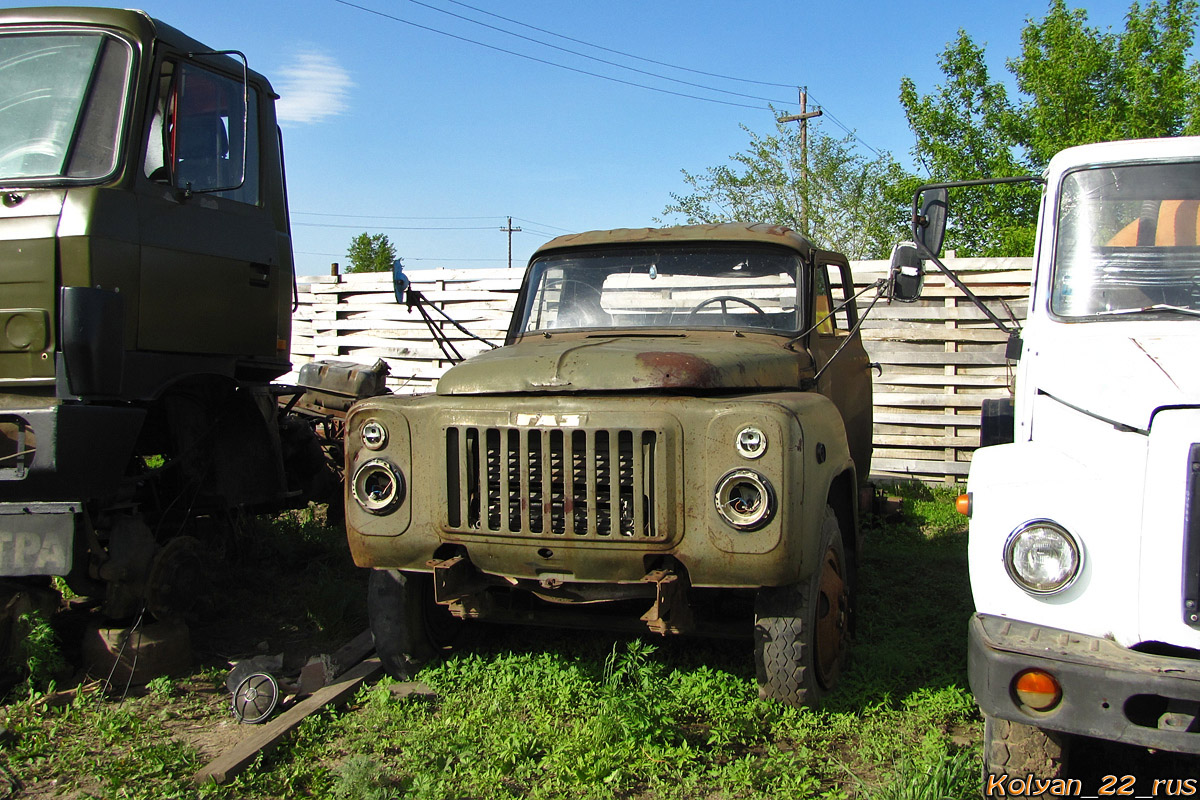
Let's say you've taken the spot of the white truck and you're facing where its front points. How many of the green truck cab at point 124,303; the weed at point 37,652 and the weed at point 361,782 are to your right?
3

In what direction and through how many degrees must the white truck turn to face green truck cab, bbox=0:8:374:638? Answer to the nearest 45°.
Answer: approximately 90° to its right

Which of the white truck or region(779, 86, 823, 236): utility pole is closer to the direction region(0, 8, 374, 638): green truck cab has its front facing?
the white truck

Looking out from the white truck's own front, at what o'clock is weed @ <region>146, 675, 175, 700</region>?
The weed is roughly at 3 o'clock from the white truck.

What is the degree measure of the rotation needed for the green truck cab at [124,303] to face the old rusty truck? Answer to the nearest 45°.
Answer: approximately 90° to its left

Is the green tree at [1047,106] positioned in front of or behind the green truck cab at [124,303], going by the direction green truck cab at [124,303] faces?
behind

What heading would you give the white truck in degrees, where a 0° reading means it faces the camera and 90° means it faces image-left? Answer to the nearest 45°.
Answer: approximately 0°

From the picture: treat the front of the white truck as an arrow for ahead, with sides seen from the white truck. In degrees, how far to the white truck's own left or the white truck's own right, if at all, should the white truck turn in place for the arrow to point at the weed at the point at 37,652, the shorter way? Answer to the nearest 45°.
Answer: approximately 90° to the white truck's own right

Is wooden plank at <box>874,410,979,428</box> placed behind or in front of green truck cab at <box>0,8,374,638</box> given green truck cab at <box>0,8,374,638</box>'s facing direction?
behind

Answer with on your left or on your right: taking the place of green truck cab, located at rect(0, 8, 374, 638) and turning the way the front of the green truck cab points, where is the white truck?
on your left

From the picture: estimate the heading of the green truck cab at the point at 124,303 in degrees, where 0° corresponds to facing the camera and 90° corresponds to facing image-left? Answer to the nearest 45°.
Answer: approximately 45°

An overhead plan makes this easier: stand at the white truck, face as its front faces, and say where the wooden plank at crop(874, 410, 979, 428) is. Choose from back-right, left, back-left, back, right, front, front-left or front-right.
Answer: back

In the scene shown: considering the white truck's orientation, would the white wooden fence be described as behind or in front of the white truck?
behind

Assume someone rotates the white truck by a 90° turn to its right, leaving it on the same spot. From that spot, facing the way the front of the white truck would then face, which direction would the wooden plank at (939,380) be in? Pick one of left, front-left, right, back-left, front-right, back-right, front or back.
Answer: right
